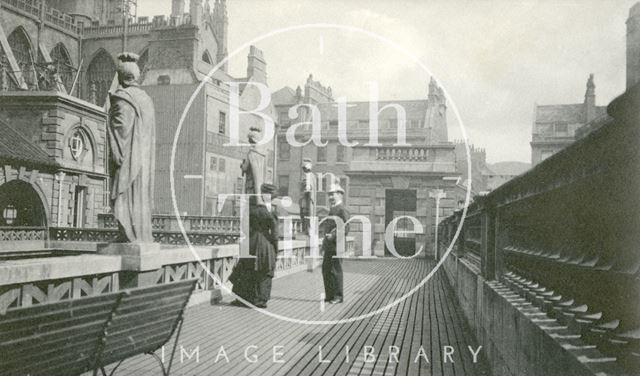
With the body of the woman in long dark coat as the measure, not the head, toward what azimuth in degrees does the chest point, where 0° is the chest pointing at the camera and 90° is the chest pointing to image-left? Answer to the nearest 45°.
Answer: approximately 225°

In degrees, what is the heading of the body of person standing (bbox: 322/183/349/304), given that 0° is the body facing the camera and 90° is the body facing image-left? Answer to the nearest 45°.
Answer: approximately 45°

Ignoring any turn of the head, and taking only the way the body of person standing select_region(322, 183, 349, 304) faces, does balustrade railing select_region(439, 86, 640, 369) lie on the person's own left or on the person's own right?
on the person's own left

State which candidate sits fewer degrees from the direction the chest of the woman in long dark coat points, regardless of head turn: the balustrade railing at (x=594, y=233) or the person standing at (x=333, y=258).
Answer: the person standing

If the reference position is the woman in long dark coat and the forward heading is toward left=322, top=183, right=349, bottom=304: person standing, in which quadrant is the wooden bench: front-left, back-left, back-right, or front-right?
back-right

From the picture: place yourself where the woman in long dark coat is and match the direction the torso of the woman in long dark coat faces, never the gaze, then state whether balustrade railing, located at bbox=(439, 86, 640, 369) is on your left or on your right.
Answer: on your right
